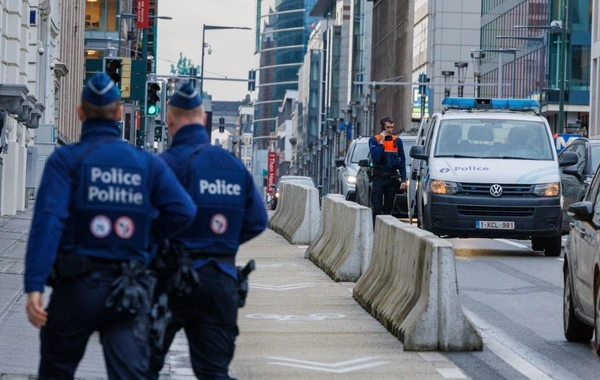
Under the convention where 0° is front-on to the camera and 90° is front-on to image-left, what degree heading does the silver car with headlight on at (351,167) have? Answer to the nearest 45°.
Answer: approximately 0°

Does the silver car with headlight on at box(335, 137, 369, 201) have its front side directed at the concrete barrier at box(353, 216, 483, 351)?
yes

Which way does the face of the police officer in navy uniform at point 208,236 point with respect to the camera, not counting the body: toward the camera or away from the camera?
away from the camera

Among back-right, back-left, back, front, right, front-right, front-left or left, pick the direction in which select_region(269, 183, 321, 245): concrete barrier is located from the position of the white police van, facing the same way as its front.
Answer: back-right

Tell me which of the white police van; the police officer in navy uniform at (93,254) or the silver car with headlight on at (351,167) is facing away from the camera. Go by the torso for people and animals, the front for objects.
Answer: the police officer in navy uniform

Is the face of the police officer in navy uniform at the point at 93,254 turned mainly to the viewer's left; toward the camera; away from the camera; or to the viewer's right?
away from the camera

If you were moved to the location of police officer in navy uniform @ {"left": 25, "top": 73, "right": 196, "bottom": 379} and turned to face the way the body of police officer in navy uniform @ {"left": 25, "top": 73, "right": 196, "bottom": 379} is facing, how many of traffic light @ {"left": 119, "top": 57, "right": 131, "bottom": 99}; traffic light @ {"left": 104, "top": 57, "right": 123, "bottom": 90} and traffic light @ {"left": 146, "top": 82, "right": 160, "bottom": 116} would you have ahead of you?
3

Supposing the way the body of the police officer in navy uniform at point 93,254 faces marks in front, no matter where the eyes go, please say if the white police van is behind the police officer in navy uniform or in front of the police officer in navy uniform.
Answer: in front

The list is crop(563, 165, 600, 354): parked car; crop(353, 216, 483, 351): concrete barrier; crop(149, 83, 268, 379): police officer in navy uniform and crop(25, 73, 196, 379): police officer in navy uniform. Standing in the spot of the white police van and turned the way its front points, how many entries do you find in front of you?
4

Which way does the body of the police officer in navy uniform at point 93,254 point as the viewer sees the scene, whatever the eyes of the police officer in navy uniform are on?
away from the camera
